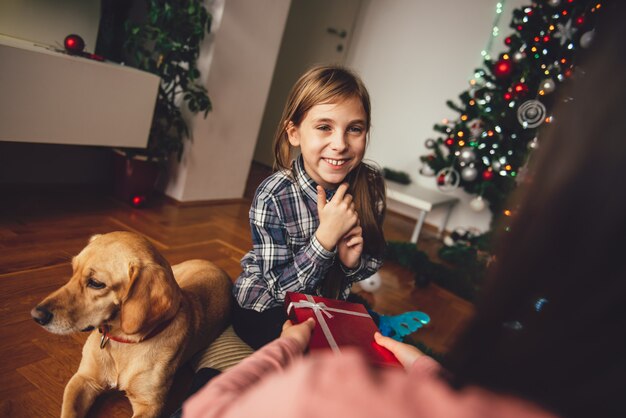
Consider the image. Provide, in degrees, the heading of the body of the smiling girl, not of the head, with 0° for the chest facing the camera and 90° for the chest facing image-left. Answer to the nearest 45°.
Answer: approximately 315°

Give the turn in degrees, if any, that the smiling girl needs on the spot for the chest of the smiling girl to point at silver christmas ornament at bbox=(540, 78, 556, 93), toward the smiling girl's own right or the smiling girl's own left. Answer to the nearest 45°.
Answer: approximately 90° to the smiling girl's own left

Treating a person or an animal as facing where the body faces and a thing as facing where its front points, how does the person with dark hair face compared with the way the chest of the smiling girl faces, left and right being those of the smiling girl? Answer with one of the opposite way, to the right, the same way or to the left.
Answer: the opposite way

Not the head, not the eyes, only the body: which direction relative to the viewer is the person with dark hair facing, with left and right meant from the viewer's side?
facing away from the viewer and to the left of the viewer

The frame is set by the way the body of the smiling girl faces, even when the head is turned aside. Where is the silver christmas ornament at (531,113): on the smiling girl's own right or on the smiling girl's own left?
on the smiling girl's own left

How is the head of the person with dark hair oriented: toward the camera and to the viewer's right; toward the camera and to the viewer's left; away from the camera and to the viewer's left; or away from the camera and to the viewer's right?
away from the camera and to the viewer's left

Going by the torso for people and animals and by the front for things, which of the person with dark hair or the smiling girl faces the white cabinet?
the person with dark hair

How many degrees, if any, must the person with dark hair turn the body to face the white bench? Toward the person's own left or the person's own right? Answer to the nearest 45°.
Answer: approximately 45° to the person's own right

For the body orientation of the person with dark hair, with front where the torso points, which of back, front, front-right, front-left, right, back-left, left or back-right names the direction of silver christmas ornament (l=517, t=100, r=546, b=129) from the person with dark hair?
front-right

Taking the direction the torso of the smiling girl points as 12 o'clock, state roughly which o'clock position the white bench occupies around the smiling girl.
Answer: The white bench is roughly at 8 o'clock from the smiling girl.

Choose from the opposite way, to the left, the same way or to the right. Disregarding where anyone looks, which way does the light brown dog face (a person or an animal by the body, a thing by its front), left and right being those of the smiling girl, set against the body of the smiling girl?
to the right

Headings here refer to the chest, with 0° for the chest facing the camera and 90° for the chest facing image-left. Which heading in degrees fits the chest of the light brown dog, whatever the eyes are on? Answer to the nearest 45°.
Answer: approximately 45°

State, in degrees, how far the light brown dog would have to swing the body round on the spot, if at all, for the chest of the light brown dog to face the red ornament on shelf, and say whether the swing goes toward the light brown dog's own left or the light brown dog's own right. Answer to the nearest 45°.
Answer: approximately 135° to the light brown dog's own right
